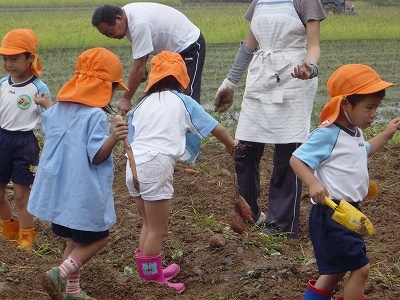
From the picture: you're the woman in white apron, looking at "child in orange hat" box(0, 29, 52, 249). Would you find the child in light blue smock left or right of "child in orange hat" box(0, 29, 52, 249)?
left

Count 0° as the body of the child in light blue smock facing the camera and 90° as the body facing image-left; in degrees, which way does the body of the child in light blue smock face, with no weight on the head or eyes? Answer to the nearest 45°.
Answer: approximately 225°

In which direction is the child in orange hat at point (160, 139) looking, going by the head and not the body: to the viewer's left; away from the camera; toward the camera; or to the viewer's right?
away from the camera

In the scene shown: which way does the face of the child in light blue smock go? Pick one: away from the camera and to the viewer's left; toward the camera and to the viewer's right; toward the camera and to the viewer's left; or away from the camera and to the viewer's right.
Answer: away from the camera and to the viewer's right

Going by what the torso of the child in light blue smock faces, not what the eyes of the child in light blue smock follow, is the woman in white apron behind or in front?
in front
